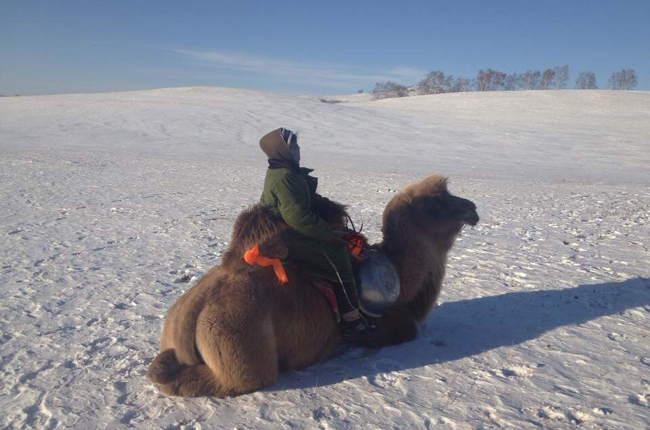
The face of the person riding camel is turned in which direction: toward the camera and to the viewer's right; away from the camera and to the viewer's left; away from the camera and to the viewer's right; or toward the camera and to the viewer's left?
away from the camera and to the viewer's right

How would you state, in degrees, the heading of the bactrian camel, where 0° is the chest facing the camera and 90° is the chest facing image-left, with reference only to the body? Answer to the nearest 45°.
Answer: approximately 225°
